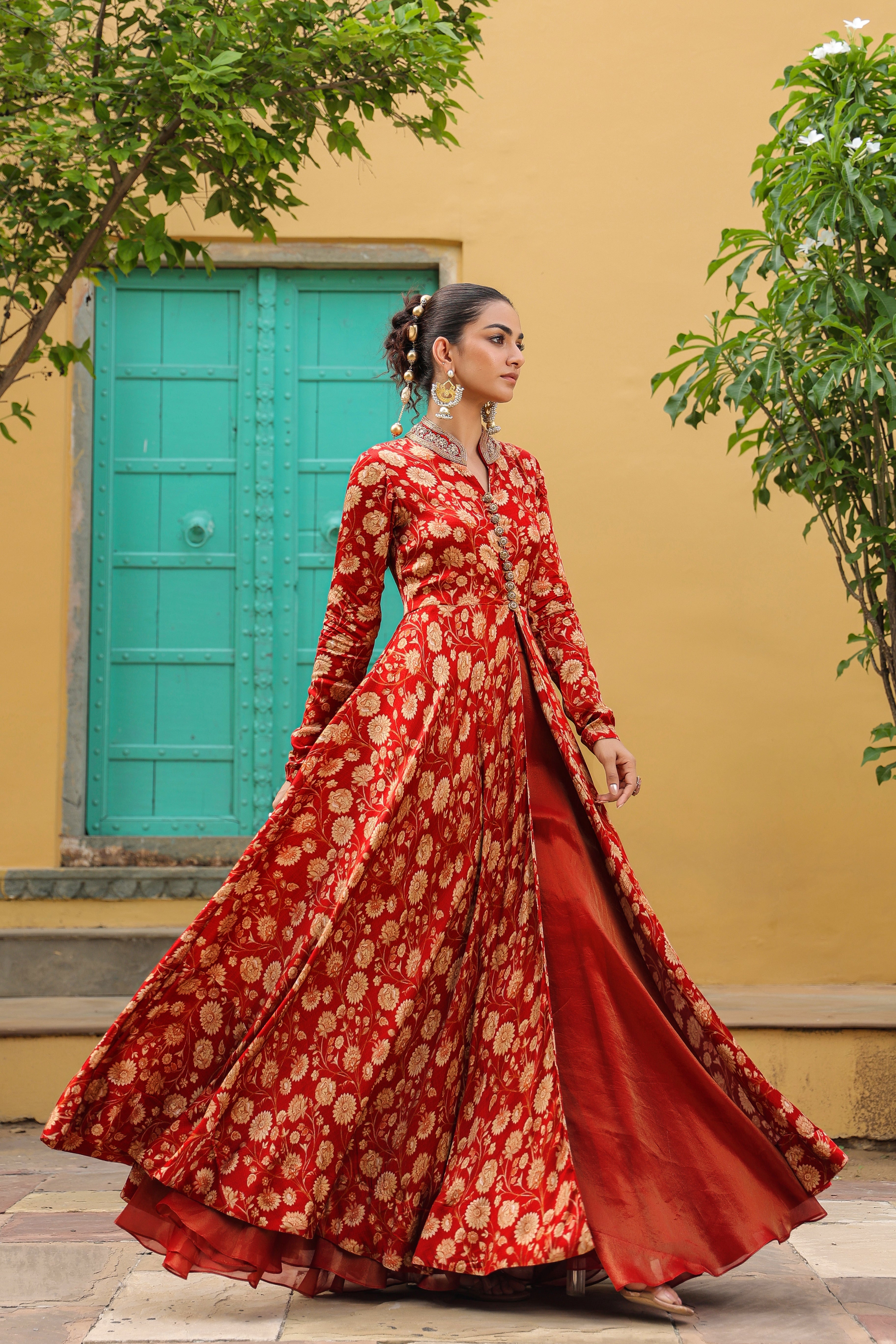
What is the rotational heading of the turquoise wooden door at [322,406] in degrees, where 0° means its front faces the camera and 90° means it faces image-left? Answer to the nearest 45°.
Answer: approximately 0°

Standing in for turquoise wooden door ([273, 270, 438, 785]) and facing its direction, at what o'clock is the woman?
The woman is roughly at 12 o'clock from the turquoise wooden door.

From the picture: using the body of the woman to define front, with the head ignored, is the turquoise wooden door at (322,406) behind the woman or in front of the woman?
behind

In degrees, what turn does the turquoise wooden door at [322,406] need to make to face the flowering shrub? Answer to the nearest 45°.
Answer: approximately 45° to its left

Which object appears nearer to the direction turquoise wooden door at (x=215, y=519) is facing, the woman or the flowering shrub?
the woman

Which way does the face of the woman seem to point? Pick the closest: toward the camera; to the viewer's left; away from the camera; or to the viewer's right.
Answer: to the viewer's right

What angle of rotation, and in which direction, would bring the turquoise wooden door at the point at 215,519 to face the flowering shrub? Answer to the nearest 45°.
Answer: approximately 45° to its left
